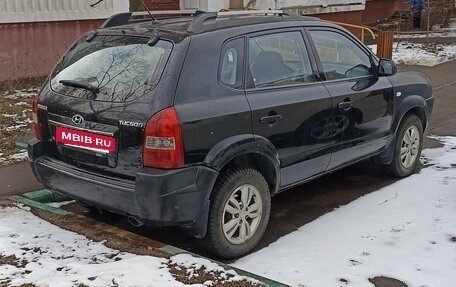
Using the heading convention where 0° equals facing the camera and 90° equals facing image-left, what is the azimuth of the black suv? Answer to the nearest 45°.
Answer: approximately 225°
